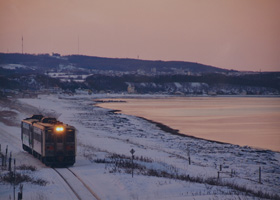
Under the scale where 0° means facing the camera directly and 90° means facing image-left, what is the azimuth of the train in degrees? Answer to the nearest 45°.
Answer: approximately 0°

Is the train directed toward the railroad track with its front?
yes
